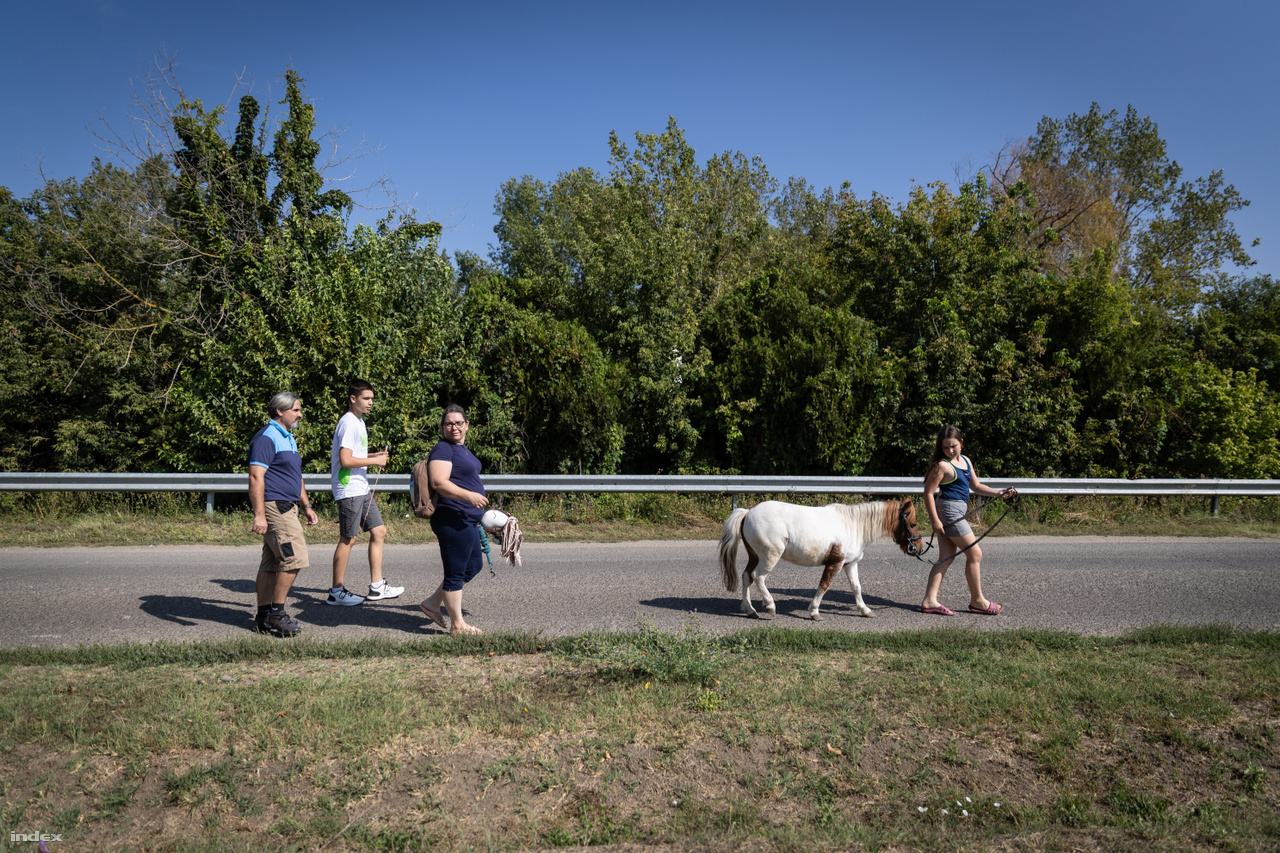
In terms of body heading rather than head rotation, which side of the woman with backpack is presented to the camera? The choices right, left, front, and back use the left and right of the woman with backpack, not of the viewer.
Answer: right

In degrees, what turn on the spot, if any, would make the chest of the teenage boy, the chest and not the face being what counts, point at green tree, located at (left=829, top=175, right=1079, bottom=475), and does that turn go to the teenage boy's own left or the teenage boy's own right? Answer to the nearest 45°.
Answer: approximately 45° to the teenage boy's own left

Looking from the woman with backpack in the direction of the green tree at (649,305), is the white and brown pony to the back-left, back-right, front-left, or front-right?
front-right

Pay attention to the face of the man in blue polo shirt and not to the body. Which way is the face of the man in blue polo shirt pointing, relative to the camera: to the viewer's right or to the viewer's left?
to the viewer's right

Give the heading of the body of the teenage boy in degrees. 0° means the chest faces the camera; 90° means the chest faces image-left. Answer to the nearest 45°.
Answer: approximately 270°

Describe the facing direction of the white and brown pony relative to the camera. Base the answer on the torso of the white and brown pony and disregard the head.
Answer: to the viewer's right

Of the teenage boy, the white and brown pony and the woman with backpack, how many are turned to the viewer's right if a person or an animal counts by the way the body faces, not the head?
3

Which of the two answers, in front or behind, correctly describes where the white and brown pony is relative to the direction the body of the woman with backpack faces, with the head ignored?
in front

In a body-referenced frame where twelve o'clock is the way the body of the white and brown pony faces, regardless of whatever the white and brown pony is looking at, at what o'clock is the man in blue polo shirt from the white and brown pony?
The man in blue polo shirt is roughly at 5 o'clock from the white and brown pony.
